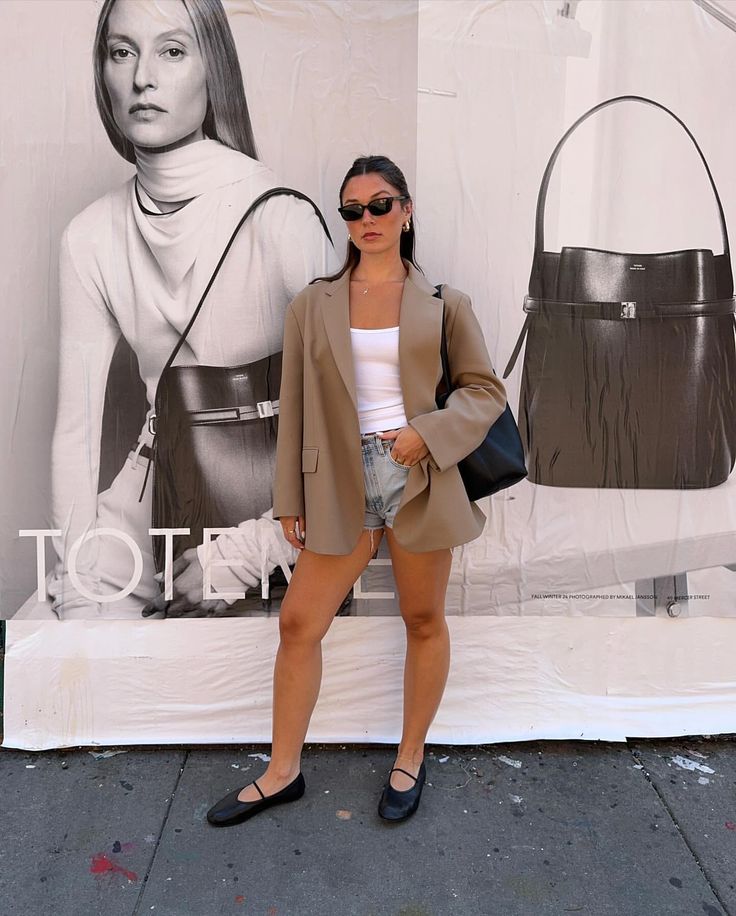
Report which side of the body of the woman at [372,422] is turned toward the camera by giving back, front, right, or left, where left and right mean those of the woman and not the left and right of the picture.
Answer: front
